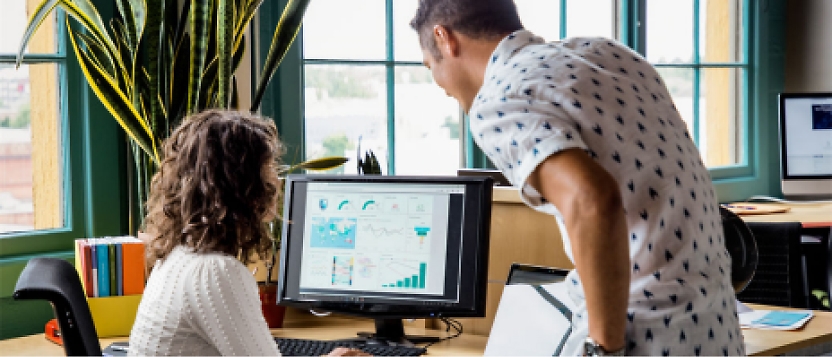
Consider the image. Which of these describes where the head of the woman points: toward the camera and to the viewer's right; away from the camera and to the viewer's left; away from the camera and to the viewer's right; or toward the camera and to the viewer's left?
away from the camera and to the viewer's right

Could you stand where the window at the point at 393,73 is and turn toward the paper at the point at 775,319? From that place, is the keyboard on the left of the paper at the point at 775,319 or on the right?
right

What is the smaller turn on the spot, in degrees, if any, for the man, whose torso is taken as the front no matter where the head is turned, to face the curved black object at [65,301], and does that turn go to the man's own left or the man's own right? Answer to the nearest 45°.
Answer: approximately 45° to the man's own left

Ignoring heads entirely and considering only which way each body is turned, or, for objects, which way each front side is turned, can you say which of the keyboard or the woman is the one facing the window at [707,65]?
the woman

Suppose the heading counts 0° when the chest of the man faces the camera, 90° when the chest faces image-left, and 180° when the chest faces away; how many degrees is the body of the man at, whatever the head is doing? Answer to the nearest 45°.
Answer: approximately 135°

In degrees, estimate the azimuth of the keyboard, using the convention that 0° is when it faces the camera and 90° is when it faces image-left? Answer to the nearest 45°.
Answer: approximately 0°

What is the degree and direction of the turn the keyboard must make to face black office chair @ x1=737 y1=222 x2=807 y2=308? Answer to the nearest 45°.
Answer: approximately 135° to its left

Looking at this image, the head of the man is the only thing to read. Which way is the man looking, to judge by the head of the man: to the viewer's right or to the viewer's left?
to the viewer's left
